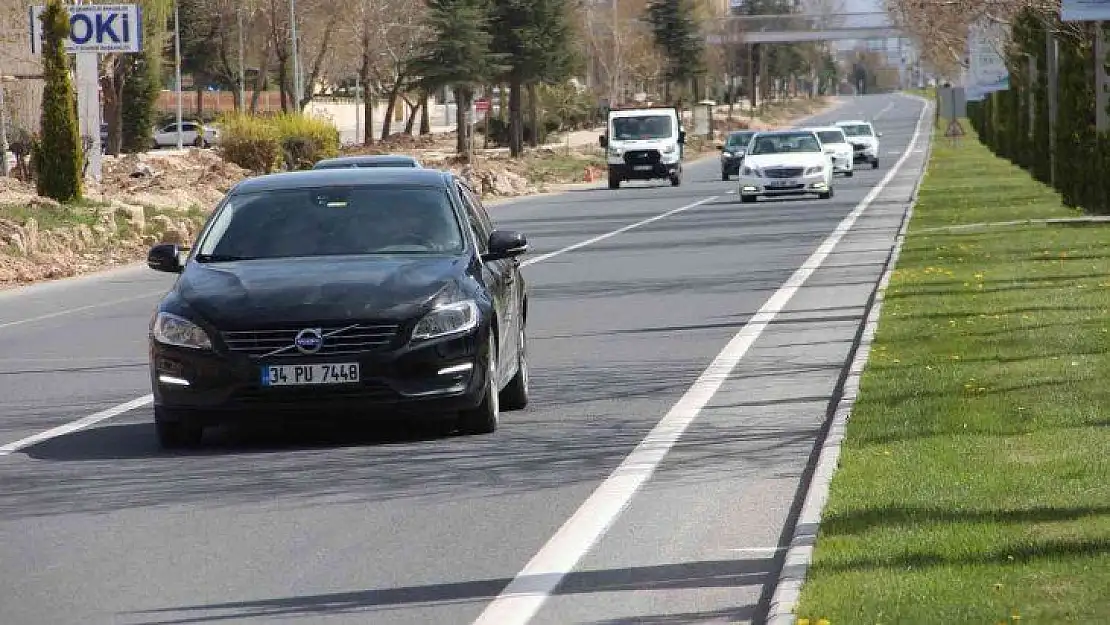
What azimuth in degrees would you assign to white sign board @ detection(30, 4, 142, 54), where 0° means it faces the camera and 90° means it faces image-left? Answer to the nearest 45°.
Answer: approximately 0°

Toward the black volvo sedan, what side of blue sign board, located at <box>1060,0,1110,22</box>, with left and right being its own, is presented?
front

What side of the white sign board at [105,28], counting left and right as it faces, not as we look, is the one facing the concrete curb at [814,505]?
front

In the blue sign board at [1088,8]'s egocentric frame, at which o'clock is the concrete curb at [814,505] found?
The concrete curb is roughly at 12 o'clock from the blue sign board.

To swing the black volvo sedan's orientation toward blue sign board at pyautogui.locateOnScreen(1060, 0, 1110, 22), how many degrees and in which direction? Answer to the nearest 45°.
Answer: approximately 135° to its left

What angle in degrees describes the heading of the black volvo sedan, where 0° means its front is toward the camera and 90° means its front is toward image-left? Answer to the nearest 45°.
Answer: approximately 0°

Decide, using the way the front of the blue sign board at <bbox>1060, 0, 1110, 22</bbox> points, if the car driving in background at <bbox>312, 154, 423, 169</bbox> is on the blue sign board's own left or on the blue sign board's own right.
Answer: on the blue sign board's own right
